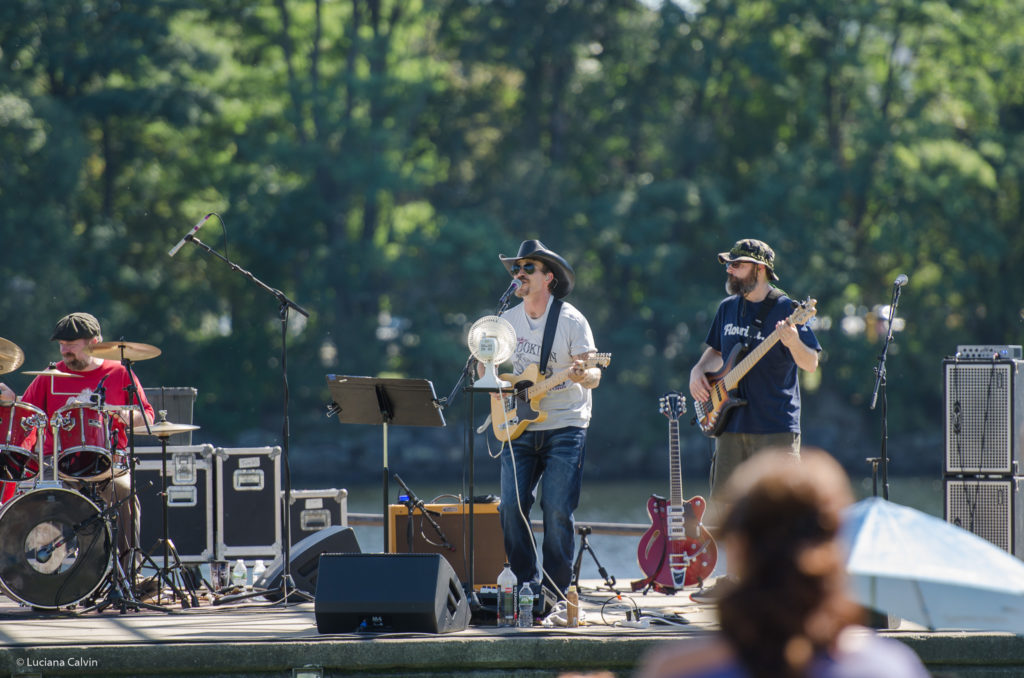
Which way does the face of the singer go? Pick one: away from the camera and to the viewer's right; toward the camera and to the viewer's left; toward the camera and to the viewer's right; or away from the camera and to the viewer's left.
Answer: toward the camera and to the viewer's left

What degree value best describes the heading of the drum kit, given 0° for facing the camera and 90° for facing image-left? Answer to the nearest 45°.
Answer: approximately 0°

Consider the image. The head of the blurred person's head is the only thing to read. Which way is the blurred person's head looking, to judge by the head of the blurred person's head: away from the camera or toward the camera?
away from the camera

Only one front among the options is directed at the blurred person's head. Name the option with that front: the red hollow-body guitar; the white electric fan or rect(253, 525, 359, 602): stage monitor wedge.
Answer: the red hollow-body guitar

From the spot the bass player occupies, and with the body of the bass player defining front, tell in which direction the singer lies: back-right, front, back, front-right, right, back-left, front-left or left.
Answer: front-right

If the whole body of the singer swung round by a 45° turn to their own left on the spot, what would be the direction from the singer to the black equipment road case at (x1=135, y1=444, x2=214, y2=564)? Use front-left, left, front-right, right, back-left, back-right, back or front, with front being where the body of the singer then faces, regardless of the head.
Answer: back-right

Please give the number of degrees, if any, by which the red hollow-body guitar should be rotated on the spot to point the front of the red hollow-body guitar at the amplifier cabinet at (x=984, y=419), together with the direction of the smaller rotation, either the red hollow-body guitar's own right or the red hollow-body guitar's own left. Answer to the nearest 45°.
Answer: approximately 45° to the red hollow-body guitar's own left

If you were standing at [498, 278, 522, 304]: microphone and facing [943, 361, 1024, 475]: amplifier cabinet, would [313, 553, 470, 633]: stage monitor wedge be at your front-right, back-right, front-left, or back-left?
back-right

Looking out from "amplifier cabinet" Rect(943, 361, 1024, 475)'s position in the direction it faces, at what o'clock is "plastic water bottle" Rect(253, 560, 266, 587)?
The plastic water bottle is roughly at 3 o'clock from the amplifier cabinet.

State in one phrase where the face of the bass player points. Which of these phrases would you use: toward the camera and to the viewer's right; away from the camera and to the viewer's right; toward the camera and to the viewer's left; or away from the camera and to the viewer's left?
toward the camera and to the viewer's left

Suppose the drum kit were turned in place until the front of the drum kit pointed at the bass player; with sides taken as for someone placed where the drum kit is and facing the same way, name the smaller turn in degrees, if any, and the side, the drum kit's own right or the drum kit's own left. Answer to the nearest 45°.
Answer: approximately 90° to the drum kit's own left
